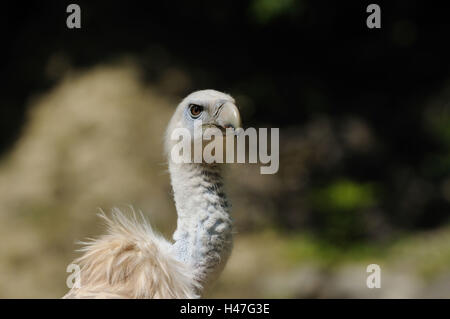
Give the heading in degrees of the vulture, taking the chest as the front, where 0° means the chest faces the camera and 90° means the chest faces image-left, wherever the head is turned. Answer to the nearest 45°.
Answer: approximately 270°
